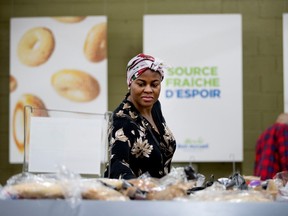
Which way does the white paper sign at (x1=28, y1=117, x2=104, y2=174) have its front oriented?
toward the camera

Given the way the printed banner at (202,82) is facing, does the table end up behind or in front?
in front

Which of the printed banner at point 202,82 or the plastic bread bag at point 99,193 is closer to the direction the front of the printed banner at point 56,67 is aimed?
the plastic bread bag

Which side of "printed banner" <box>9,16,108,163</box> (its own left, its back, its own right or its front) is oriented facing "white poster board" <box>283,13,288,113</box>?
left

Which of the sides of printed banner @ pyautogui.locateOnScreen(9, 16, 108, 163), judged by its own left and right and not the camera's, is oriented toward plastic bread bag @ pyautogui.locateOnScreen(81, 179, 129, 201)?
front

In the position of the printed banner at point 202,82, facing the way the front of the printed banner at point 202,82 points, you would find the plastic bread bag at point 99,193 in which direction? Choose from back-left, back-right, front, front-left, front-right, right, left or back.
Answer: front

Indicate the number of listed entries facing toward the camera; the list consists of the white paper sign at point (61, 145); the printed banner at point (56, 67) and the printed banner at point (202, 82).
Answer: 3

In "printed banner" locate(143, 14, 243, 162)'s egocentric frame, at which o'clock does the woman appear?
The woman is roughly at 12 o'clock from the printed banner.

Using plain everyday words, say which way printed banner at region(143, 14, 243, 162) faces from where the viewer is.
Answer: facing the viewer

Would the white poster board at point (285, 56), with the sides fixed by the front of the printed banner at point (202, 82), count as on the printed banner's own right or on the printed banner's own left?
on the printed banner's own left

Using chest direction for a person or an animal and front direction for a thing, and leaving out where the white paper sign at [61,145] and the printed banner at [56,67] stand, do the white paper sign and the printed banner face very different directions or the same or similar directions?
same or similar directions

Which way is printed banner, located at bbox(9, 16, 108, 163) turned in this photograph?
toward the camera

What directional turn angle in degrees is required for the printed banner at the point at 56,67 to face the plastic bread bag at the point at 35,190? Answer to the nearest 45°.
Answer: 0° — it already faces it
